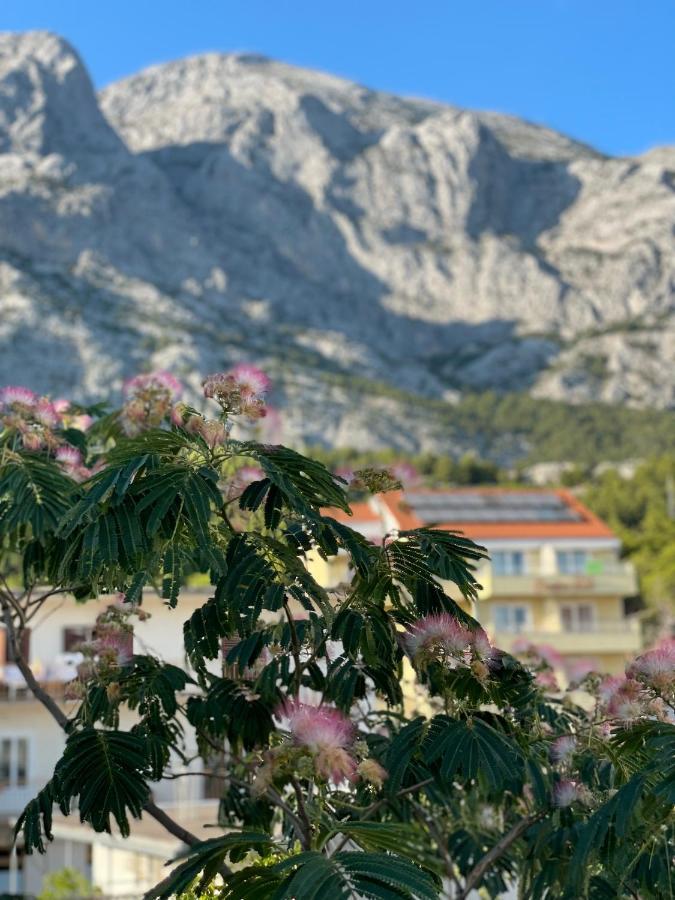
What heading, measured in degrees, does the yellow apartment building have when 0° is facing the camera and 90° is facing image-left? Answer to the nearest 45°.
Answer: approximately 0°

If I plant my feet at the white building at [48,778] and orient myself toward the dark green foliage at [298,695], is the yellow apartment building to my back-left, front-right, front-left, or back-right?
back-left

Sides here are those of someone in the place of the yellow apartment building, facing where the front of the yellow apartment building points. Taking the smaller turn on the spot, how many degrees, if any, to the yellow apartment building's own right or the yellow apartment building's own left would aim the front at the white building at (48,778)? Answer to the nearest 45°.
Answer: approximately 45° to the yellow apartment building's own right

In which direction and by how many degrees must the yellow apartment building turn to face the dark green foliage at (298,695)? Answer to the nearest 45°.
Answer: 0° — it already faces it
